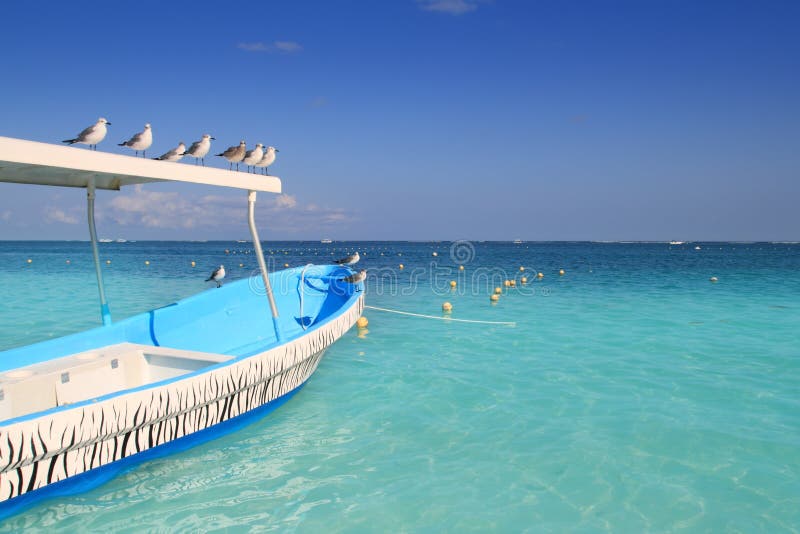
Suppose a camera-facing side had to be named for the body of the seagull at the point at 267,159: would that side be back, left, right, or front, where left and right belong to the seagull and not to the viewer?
right

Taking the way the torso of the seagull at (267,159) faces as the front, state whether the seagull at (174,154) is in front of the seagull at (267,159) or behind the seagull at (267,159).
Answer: behind

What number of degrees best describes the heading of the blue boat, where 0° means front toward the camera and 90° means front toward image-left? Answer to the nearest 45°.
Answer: approximately 225°

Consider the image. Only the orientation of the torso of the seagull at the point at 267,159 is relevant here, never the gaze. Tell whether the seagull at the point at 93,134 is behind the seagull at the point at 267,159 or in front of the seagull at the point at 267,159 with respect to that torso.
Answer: behind

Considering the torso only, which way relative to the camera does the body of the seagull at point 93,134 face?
to the viewer's right

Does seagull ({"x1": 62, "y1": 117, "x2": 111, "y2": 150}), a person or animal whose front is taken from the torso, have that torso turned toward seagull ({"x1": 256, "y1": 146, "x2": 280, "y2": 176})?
yes

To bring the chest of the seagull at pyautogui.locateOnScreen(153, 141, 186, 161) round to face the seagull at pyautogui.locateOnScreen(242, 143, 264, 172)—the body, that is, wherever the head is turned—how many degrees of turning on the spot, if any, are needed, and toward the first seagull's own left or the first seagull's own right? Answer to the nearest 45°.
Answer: approximately 45° to the first seagull's own left

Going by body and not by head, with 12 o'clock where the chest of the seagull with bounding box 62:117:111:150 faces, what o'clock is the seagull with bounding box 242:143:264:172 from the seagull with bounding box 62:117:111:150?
the seagull with bounding box 242:143:264:172 is roughly at 12 o'clock from the seagull with bounding box 62:117:111:150.

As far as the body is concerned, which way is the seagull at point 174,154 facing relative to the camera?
to the viewer's right

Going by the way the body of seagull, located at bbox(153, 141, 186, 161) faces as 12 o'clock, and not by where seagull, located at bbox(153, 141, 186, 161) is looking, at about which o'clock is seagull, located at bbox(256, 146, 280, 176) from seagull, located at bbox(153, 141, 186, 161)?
seagull, located at bbox(256, 146, 280, 176) is roughly at 11 o'clock from seagull, located at bbox(153, 141, 186, 161).
